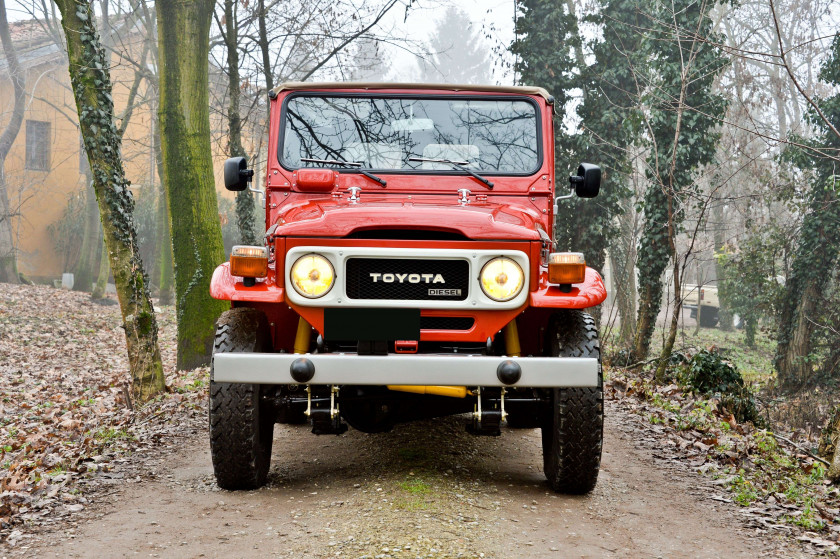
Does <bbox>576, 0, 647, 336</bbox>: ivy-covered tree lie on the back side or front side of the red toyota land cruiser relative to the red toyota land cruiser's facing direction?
on the back side

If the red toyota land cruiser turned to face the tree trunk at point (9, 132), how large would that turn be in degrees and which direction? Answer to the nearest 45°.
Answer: approximately 135° to its right

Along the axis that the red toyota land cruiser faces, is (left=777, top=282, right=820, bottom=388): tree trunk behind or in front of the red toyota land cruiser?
behind

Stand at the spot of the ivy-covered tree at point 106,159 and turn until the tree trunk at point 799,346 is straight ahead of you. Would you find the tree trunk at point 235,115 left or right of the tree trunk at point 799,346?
left

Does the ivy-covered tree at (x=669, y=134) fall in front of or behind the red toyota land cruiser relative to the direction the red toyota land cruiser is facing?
behind

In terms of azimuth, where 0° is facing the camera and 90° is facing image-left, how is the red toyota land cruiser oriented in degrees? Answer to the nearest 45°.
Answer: approximately 0°

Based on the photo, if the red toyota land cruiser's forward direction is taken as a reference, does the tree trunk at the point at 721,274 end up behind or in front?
behind

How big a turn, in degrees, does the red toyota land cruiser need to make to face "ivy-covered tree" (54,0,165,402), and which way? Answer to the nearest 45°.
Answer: approximately 135° to its right

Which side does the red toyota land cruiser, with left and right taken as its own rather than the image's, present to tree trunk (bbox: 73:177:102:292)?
back
